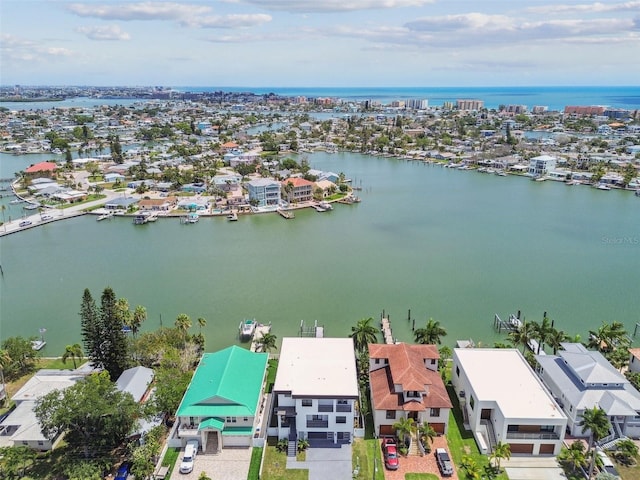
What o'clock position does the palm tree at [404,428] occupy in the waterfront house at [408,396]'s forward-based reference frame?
The palm tree is roughly at 12 o'clock from the waterfront house.

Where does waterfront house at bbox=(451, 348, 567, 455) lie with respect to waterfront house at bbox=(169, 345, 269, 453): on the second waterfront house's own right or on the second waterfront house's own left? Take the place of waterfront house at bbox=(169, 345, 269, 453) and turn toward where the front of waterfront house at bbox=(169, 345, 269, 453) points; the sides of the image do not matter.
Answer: on the second waterfront house's own left

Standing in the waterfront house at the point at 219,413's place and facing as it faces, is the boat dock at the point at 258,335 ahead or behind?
behind

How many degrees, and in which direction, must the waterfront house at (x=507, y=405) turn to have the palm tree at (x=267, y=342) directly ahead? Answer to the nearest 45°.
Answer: approximately 90° to its right

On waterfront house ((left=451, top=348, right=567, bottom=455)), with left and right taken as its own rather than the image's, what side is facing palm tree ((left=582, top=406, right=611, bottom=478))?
left

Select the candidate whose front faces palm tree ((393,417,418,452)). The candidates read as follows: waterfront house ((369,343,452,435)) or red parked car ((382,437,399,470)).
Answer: the waterfront house

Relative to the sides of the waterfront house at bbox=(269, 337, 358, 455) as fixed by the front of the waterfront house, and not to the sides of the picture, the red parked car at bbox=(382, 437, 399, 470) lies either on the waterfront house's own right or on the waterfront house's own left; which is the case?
on the waterfront house's own left

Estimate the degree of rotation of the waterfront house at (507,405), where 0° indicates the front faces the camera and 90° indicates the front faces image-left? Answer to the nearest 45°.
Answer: approximately 0°

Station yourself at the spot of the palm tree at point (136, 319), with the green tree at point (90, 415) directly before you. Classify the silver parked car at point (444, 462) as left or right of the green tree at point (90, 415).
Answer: left

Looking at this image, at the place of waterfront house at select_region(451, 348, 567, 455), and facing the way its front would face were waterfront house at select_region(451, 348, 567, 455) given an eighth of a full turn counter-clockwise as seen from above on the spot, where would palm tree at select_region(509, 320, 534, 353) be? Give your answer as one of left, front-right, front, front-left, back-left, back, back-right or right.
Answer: back-left

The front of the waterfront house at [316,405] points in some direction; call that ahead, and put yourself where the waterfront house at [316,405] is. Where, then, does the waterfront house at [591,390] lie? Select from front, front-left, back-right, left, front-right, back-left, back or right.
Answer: left
